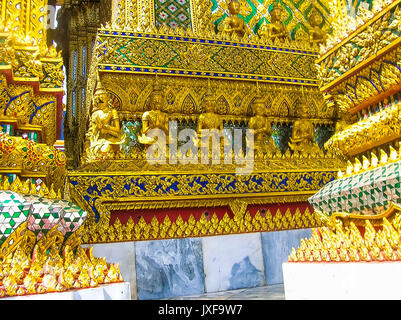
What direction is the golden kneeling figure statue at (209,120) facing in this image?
toward the camera

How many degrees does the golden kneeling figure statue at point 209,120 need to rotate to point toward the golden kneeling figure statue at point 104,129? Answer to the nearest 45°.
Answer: approximately 90° to its right

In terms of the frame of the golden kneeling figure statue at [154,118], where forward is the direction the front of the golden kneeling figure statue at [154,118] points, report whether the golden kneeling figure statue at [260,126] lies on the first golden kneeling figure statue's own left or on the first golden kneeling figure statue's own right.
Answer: on the first golden kneeling figure statue's own left

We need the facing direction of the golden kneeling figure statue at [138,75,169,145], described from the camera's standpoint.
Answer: facing the viewer

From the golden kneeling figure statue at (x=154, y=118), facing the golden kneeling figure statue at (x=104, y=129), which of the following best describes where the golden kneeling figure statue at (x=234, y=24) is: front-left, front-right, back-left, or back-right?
back-right

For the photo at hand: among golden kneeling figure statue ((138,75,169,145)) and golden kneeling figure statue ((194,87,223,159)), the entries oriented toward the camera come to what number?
2

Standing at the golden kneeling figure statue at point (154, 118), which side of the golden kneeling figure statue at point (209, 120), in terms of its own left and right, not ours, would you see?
right

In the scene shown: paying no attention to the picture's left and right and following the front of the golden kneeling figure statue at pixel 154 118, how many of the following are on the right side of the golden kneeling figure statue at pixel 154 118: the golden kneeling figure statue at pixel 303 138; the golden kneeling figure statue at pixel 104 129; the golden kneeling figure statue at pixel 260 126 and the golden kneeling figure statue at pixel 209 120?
1

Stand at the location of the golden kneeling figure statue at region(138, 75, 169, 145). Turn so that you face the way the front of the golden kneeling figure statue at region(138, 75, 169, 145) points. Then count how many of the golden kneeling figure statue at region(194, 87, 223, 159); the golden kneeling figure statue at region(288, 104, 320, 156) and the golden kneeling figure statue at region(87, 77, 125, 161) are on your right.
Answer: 1

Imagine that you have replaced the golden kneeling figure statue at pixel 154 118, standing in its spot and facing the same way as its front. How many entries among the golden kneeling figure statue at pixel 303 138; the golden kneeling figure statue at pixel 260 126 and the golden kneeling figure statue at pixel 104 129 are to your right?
1

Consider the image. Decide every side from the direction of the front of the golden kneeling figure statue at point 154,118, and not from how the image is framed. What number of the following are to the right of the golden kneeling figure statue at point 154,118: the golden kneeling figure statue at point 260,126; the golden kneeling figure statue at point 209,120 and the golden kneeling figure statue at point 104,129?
1
